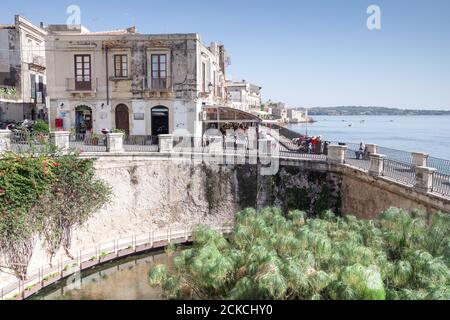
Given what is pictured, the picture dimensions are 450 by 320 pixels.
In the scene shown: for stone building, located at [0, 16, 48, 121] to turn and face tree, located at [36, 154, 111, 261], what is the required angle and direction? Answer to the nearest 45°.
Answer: approximately 45° to its right

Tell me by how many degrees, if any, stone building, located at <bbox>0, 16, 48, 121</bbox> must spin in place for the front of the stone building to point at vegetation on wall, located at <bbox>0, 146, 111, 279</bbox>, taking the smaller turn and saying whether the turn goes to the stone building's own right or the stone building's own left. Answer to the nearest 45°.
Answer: approximately 45° to the stone building's own right

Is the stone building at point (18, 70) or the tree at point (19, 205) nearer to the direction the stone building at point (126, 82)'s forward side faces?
the tree

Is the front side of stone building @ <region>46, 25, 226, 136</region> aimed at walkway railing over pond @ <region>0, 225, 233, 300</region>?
yes

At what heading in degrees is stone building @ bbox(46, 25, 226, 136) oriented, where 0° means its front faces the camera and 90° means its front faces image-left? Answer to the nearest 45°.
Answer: approximately 0°

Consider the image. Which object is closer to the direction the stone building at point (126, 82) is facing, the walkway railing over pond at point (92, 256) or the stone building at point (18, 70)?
the walkway railing over pond

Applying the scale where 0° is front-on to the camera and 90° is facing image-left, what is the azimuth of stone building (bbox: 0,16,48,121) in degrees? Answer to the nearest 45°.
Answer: approximately 315°
